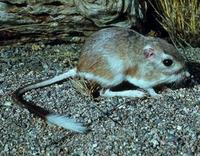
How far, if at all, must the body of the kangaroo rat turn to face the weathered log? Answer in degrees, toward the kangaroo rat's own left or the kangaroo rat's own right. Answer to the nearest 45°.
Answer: approximately 135° to the kangaroo rat's own left

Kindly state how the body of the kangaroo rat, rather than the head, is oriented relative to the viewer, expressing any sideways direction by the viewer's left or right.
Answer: facing to the right of the viewer
